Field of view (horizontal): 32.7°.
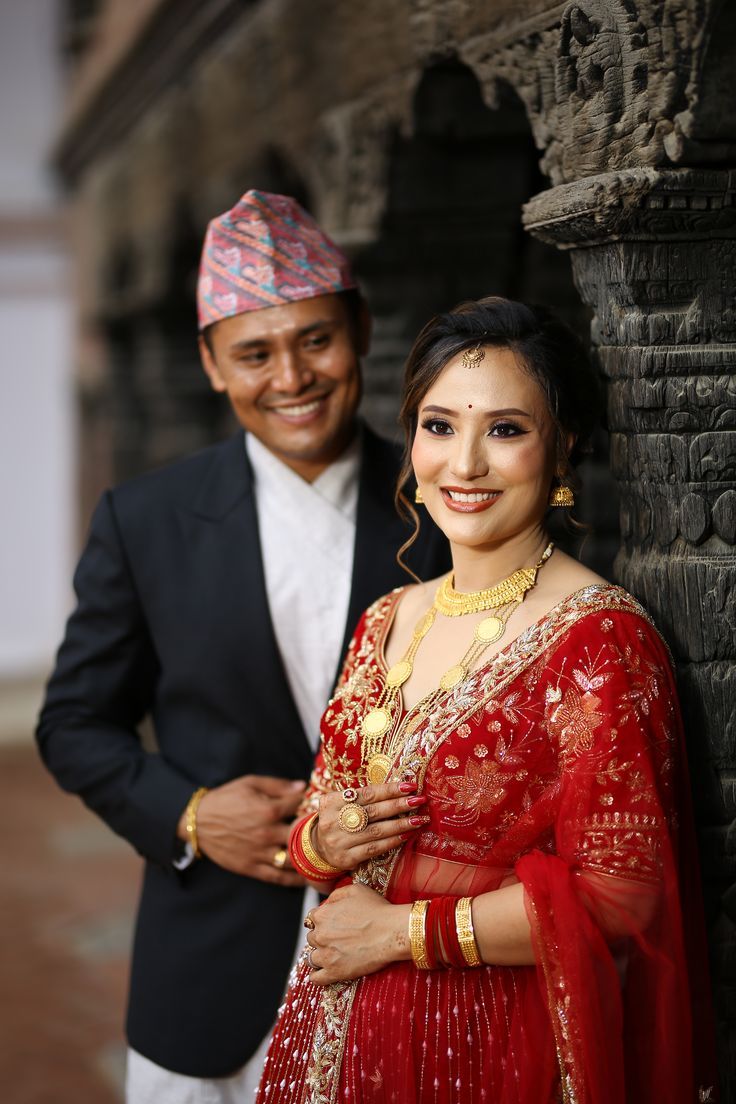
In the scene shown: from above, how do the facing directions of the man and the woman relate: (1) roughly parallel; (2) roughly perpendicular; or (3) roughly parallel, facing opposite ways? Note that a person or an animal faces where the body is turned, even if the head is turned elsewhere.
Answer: roughly perpendicular

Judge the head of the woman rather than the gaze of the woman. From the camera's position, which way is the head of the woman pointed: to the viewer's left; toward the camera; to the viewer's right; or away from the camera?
toward the camera

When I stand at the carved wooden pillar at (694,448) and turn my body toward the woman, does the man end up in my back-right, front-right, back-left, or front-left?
front-right

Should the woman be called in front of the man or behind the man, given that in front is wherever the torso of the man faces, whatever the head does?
in front

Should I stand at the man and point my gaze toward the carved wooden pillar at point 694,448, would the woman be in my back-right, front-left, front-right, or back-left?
front-right

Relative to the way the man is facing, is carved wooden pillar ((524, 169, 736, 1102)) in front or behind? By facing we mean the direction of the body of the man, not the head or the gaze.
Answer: in front

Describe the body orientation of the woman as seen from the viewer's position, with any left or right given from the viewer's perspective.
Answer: facing the viewer and to the left of the viewer

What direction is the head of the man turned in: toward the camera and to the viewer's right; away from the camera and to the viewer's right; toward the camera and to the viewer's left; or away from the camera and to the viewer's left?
toward the camera and to the viewer's right

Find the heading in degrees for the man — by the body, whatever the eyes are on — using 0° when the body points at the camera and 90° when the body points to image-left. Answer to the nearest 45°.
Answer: approximately 315°

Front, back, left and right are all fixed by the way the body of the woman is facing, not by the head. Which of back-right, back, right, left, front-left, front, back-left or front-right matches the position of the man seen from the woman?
right

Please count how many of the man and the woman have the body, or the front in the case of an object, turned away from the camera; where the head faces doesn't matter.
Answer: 0
